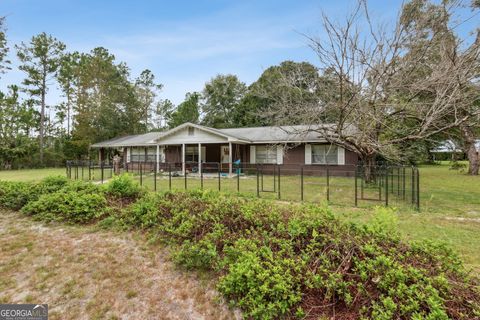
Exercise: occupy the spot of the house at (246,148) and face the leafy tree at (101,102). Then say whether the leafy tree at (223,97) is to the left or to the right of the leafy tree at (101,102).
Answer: right

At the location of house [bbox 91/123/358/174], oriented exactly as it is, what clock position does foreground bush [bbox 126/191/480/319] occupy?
The foreground bush is roughly at 12 o'clock from the house.

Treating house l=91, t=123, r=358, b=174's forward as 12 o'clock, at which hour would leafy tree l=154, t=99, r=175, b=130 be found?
The leafy tree is roughly at 5 o'clock from the house.

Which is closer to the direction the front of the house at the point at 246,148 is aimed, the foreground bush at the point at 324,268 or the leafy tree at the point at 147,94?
the foreground bush

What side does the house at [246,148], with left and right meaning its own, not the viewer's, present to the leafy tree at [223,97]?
back

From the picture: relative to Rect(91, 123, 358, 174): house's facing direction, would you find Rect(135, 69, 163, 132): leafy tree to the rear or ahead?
to the rear

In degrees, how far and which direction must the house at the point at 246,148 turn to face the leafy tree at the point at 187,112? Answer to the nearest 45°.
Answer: approximately 180°

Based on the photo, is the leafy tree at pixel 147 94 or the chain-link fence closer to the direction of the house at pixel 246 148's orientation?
the chain-link fence

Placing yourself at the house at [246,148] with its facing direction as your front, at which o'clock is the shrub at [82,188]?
The shrub is roughly at 1 o'clock from the house.

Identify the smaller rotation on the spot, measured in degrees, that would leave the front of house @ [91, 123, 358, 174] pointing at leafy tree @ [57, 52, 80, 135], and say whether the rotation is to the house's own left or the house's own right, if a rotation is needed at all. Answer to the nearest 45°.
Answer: approximately 135° to the house's own right

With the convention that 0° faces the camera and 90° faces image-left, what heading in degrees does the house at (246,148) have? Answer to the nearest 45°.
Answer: approximately 0°

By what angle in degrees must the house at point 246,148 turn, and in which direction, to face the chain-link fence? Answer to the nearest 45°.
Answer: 0° — it already faces it

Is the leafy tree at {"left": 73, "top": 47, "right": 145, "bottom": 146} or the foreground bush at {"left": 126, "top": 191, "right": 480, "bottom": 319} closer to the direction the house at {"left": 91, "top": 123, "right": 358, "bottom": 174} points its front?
the foreground bush
